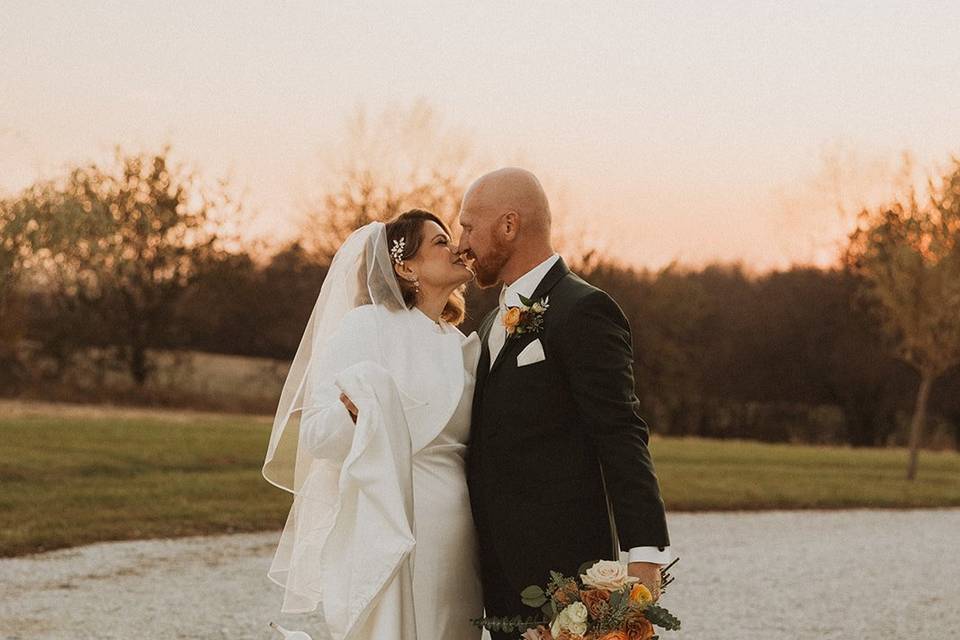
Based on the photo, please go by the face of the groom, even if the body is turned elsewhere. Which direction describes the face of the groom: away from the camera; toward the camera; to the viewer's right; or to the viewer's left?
to the viewer's left

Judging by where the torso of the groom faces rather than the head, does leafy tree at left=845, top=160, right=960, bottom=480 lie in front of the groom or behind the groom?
behind

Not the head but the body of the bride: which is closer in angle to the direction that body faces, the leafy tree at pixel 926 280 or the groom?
the groom

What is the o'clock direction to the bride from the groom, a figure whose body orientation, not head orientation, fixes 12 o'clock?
The bride is roughly at 2 o'clock from the groom.

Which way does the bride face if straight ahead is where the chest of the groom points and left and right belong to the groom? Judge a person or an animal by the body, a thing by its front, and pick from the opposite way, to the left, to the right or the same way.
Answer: to the left

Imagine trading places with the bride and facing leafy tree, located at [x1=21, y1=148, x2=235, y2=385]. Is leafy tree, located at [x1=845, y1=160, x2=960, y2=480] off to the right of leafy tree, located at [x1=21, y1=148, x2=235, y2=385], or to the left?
right

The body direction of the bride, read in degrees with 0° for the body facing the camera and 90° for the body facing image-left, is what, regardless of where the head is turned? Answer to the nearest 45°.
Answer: approximately 315°

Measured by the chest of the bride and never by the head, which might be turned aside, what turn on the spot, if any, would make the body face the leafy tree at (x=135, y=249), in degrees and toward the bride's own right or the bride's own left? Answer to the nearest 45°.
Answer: approximately 135° to the bride's own left

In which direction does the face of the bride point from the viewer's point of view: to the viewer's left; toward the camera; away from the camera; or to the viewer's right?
to the viewer's right

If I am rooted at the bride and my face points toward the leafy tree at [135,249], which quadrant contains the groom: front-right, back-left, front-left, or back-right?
back-right

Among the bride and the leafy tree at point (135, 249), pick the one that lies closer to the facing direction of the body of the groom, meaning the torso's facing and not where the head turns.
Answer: the bride

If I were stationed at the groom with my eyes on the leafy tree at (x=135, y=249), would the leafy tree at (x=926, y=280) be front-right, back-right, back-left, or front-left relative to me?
front-right

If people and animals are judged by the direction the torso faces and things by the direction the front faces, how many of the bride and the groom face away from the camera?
0

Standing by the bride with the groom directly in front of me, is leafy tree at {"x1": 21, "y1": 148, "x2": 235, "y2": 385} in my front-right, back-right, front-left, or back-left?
back-left

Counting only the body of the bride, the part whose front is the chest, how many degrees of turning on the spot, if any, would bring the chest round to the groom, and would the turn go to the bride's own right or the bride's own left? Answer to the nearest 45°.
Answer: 0° — they already face them

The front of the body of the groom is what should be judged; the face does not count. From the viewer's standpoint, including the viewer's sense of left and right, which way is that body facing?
facing the viewer and to the left of the viewer

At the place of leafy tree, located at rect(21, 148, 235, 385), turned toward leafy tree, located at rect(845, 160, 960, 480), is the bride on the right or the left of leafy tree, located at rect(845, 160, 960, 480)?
right
